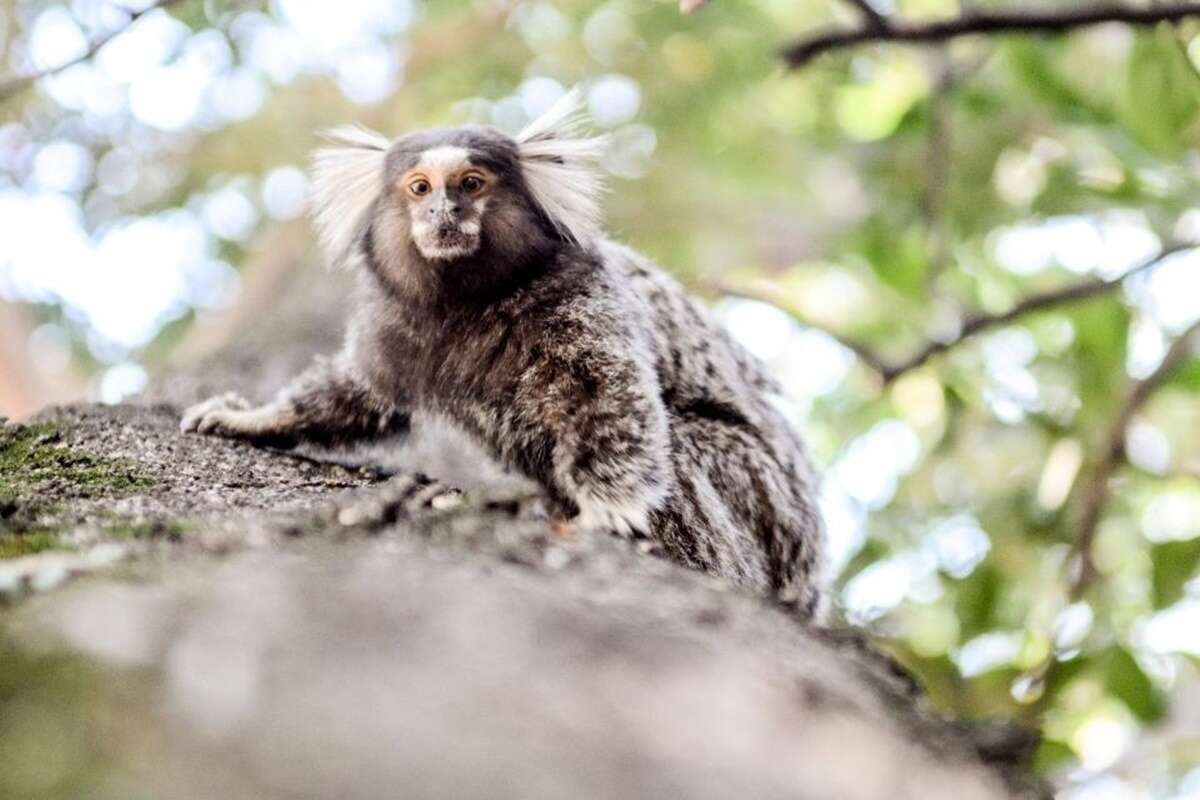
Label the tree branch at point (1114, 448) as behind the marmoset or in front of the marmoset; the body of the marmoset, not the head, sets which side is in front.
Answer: behind

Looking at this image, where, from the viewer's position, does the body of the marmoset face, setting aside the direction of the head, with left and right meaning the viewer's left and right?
facing the viewer and to the left of the viewer

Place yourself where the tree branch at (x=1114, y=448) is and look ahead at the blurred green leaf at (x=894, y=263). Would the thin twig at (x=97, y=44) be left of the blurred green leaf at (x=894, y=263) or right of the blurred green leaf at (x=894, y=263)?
left

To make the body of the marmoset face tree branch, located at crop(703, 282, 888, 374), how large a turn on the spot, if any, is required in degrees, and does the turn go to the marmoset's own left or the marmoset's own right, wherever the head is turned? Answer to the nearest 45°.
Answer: approximately 180°

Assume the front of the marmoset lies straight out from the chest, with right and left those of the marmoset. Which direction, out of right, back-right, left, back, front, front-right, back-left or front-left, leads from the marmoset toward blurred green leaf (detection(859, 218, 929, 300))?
back

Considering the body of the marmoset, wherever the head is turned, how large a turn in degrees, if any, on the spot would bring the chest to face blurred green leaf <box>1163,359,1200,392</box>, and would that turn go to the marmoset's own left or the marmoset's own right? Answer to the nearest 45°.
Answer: approximately 135° to the marmoset's own right
